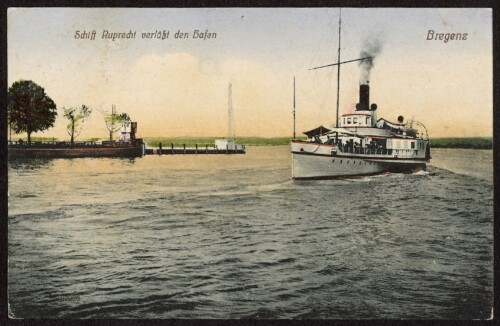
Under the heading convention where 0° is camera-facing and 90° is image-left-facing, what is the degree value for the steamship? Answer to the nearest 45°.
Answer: approximately 45°

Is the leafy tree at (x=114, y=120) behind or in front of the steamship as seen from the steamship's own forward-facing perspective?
in front
